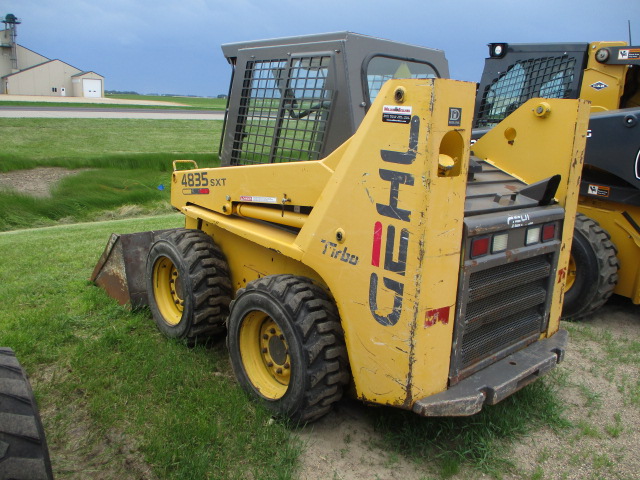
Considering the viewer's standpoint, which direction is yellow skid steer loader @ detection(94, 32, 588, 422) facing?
facing away from the viewer and to the left of the viewer

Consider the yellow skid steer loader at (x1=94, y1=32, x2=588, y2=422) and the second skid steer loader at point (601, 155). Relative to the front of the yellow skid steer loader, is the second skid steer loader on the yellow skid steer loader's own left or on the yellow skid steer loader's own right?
on the yellow skid steer loader's own right

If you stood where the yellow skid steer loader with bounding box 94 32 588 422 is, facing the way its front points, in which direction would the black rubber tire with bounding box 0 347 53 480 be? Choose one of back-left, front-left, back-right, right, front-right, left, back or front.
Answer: left
